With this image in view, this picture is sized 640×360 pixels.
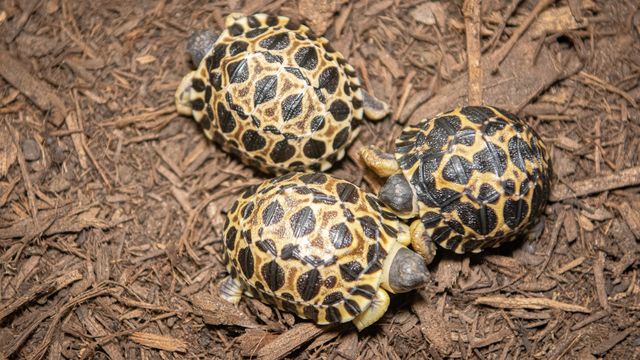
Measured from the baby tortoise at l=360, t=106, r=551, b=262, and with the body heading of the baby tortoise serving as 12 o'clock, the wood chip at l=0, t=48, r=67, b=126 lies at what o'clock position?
The wood chip is roughly at 12 o'clock from the baby tortoise.

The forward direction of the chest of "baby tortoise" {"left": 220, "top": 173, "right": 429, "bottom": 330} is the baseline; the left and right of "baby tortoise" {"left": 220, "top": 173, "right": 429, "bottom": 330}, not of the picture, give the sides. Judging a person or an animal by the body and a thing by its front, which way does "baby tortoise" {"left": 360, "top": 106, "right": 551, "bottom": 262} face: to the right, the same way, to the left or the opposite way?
the opposite way

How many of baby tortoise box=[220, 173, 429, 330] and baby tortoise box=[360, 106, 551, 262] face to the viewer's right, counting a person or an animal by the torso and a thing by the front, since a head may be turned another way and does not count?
1

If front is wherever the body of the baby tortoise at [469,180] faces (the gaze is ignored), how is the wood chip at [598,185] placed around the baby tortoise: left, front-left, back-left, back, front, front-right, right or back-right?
back-right

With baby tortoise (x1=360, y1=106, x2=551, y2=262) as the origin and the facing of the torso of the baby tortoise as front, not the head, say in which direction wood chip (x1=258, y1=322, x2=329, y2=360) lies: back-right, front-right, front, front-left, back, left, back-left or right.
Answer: front-left

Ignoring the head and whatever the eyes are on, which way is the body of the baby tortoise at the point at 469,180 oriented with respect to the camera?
to the viewer's left

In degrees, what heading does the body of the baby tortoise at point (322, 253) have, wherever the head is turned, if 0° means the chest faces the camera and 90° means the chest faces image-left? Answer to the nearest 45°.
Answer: approximately 270°

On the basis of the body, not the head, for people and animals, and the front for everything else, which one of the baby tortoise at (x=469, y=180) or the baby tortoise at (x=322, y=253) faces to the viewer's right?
the baby tortoise at (x=322, y=253)

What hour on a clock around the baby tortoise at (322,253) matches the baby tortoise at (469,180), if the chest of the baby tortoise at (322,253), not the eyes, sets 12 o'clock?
the baby tortoise at (469,180) is roughly at 11 o'clock from the baby tortoise at (322,253).
